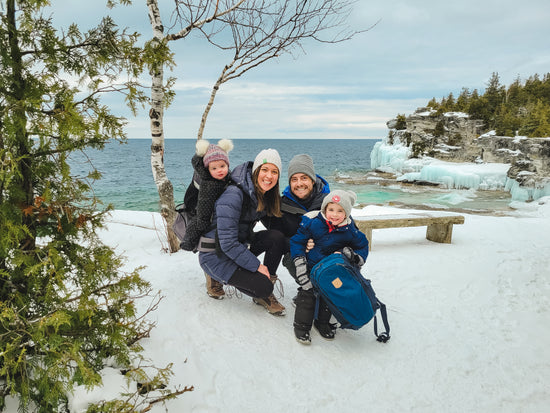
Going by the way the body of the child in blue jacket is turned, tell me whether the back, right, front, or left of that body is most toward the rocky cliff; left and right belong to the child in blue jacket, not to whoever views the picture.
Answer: back

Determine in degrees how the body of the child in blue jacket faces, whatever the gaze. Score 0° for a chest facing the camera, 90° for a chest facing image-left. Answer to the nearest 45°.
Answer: approximately 0°

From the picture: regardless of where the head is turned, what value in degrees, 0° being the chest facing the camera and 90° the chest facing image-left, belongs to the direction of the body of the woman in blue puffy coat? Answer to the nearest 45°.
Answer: approximately 315°

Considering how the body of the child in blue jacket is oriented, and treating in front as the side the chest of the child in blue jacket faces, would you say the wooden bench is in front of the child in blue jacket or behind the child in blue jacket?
behind

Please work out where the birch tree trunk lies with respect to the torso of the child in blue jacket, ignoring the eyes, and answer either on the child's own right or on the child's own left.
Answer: on the child's own right
